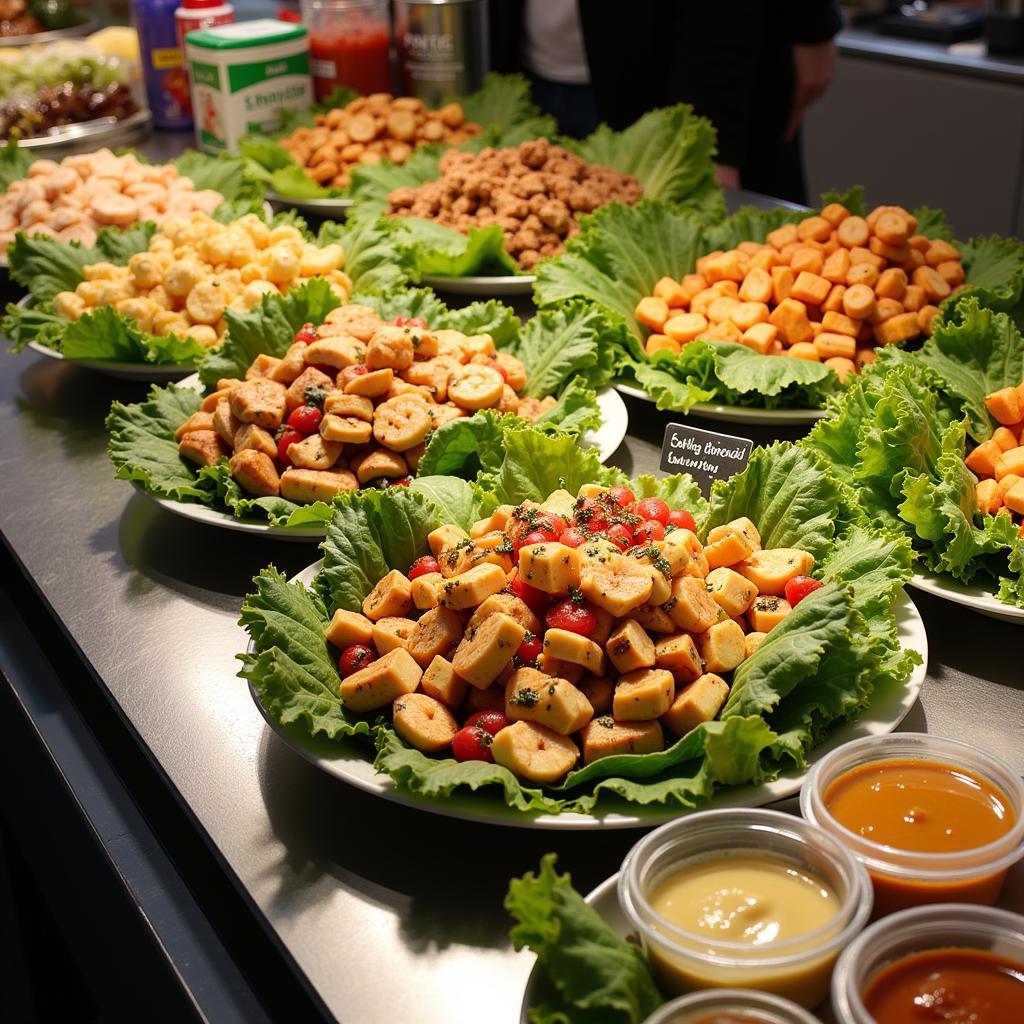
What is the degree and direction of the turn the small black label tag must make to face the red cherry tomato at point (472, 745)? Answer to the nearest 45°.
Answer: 0° — it already faces it

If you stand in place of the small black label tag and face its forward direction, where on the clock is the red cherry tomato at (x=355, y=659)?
The red cherry tomato is roughly at 1 o'clock from the small black label tag.

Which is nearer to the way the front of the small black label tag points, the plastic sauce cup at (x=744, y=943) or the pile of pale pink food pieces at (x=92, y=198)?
the plastic sauce cup

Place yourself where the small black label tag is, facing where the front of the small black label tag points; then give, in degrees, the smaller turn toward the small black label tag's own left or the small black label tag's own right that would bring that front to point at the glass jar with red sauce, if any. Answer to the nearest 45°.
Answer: approximately 135° to the small black label tag's own right

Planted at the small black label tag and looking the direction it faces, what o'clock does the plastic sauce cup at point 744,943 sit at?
The plastic sauce cup is roughly at 12 o'clock from the small black label tag.

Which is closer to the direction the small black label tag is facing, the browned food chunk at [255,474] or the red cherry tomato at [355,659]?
the red cherry tomato

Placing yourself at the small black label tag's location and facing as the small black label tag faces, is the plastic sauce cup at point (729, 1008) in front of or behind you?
in front

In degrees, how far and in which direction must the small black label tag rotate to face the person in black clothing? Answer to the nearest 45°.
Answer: approximately 180°

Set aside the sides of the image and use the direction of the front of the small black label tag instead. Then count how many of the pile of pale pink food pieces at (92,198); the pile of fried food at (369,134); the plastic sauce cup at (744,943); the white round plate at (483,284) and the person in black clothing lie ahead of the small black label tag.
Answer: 1

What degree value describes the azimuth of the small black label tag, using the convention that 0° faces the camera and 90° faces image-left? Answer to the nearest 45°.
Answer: approximately 0°

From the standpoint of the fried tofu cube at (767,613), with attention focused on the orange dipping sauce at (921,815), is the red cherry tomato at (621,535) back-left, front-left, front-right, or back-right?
back-right
